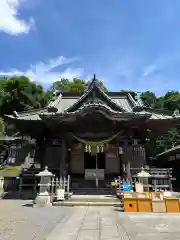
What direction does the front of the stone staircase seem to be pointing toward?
toward the camera

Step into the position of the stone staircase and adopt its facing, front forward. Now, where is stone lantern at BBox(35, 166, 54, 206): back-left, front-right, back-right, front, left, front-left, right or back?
right

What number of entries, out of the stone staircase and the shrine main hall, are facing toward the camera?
2

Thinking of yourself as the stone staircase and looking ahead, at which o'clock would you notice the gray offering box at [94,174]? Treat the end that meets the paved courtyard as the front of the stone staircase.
The gray offering box is roughly at 6 o'clock from the stone staircase.

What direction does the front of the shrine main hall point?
toward the camera

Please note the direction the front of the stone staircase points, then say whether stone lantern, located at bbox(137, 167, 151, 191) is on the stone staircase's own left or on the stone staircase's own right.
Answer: on the stone staircase's own left

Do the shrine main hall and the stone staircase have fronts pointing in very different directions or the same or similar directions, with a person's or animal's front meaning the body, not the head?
same or similar directions

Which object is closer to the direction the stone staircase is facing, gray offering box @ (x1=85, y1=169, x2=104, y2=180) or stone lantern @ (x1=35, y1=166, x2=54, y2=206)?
the stone lantern
